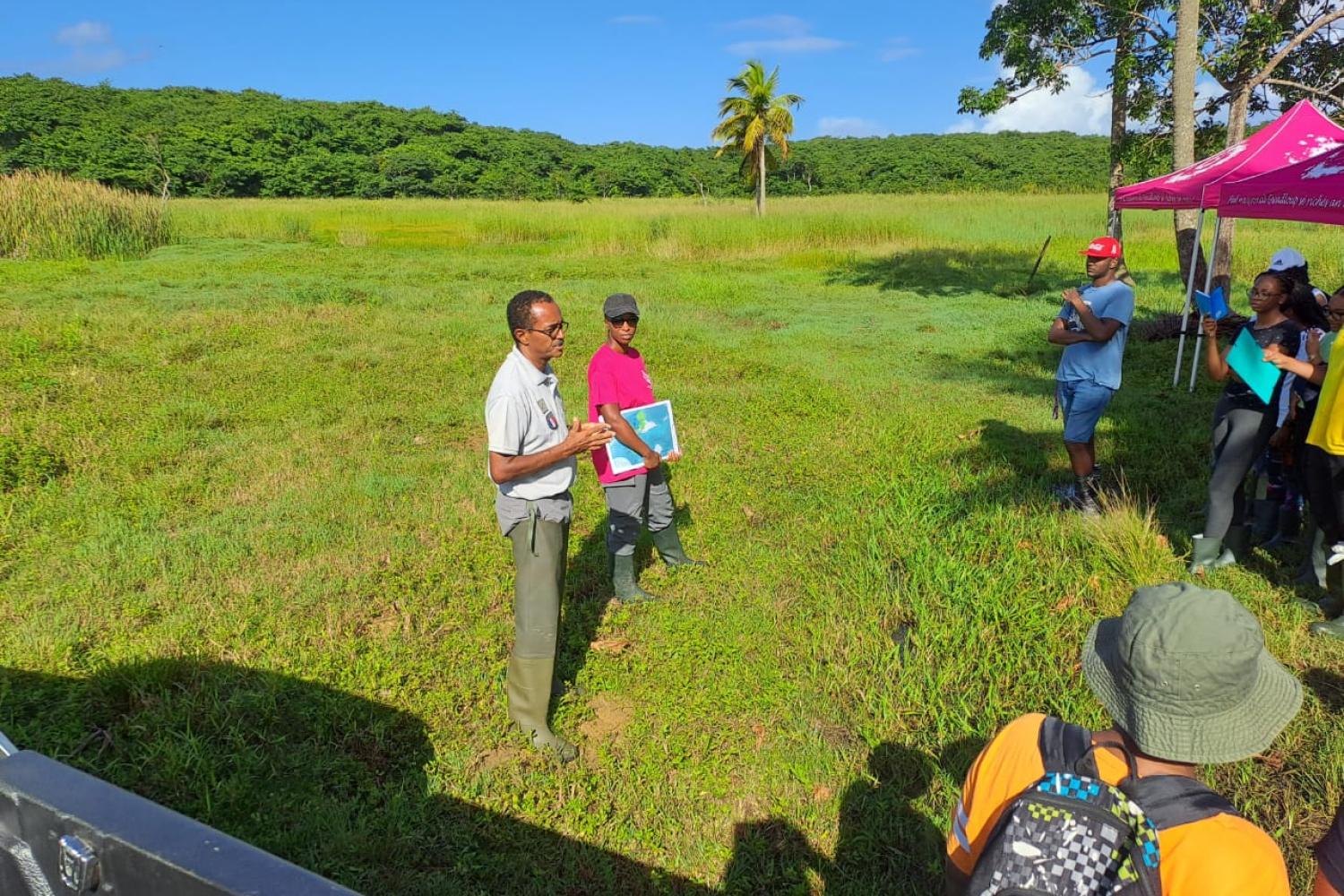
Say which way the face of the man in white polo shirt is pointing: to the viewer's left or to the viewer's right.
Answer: to the viewer's right

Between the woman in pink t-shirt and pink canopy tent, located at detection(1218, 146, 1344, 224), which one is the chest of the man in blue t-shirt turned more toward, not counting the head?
the woman in pink t-shirt

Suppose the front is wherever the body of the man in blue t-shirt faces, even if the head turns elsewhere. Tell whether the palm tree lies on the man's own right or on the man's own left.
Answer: on the man's own right

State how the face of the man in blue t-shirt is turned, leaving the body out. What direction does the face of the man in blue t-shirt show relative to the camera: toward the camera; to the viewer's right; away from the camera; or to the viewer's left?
to the viewer's left

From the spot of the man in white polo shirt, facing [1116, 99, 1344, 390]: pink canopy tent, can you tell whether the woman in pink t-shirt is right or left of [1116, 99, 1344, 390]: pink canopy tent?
left

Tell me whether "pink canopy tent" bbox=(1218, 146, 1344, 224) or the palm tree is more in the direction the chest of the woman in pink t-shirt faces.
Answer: the pink canopy tent

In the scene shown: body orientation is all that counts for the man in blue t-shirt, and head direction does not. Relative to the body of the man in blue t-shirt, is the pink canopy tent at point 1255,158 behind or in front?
behind

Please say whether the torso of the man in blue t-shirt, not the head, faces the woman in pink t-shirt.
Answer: yes

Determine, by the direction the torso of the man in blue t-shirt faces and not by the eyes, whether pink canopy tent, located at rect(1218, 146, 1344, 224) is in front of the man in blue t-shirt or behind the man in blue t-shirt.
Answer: behind

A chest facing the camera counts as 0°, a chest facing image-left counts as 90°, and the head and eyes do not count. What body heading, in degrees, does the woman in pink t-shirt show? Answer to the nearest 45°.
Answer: approximately 315°

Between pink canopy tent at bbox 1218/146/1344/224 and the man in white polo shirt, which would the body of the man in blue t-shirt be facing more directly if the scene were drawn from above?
the man in white polo shirt

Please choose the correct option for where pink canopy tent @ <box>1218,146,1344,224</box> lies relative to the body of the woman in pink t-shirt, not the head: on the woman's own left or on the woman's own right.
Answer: on the woman's own left
